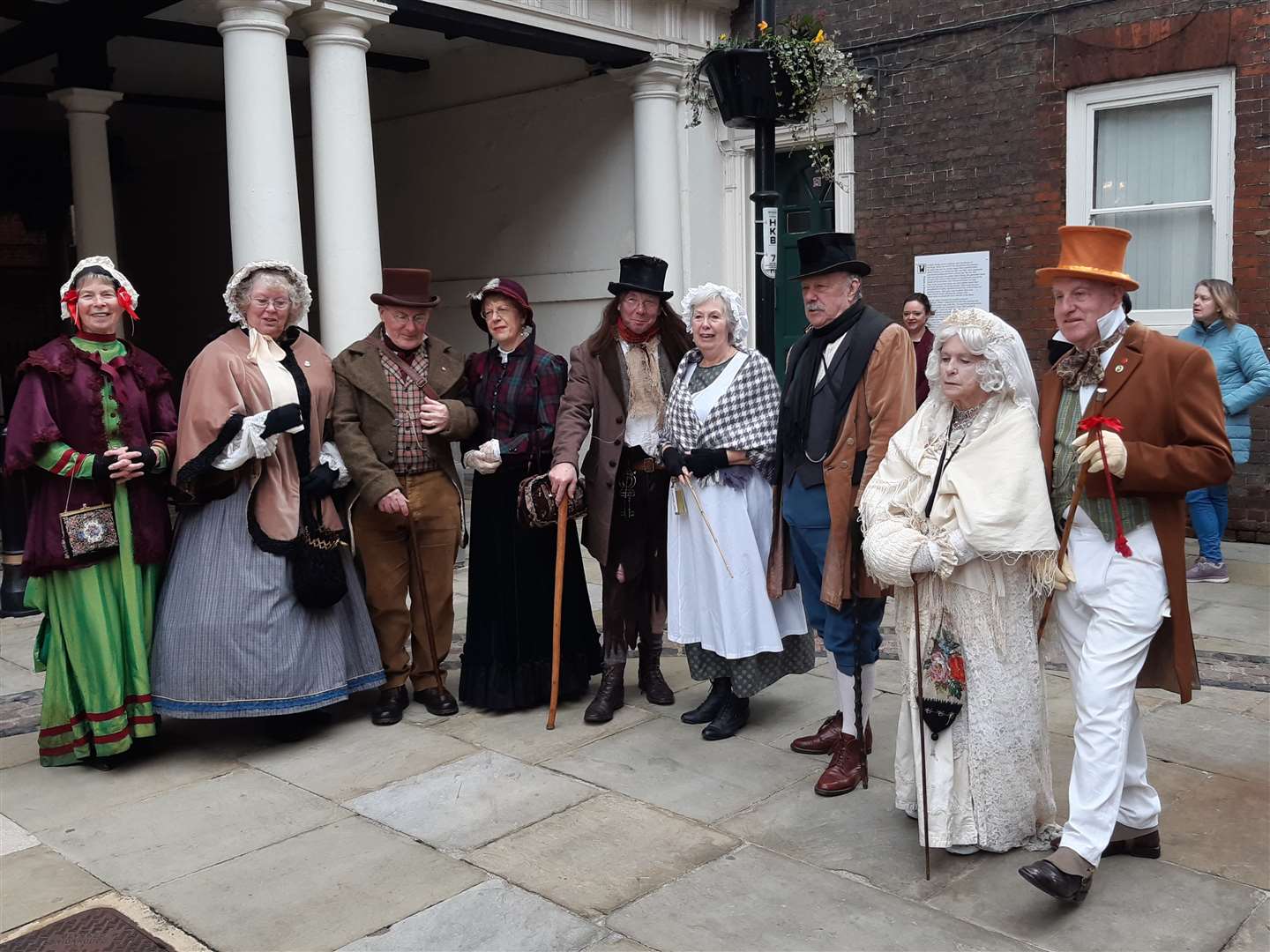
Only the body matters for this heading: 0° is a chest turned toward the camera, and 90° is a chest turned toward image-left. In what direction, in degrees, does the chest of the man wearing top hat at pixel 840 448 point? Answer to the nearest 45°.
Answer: approximately 45°

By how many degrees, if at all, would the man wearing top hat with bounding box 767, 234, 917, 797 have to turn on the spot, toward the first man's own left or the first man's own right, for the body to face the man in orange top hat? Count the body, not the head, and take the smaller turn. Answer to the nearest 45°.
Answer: approximately 90° to the first man's own left

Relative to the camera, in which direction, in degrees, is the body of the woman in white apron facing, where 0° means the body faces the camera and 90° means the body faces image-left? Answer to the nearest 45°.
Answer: approximately 45°

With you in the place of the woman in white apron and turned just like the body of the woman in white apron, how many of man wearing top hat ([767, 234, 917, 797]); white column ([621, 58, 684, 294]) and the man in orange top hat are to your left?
2

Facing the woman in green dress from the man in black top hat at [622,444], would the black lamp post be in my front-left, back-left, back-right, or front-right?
back-right

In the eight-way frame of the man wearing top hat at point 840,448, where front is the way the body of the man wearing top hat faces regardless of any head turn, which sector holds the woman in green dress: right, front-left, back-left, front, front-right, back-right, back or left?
front-right

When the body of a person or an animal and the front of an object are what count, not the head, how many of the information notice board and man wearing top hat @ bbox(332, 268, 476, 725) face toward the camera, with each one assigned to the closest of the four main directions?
2
